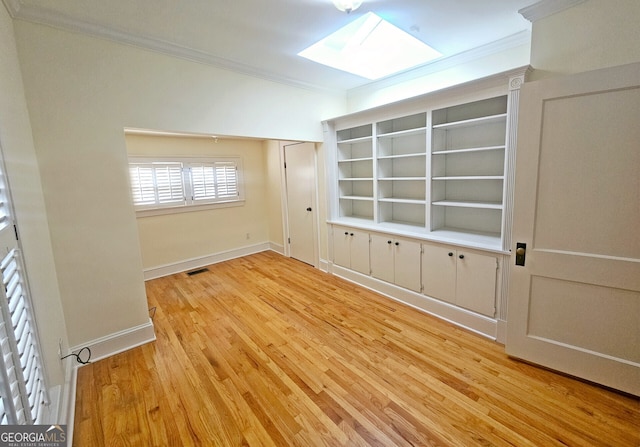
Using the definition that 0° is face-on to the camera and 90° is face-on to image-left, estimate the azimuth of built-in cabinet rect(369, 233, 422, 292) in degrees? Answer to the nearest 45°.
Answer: approximately 45°

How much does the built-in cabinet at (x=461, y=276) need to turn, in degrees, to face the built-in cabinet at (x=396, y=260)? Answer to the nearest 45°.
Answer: approximately 90° to its right

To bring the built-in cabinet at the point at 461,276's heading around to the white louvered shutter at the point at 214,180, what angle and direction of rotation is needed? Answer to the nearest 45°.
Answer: approximately 45° to its right

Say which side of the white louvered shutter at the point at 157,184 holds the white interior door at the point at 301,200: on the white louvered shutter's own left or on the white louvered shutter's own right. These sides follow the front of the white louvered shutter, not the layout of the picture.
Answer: on the white louvered shutter's own left

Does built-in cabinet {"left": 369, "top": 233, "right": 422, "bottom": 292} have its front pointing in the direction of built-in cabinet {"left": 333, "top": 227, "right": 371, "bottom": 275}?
no

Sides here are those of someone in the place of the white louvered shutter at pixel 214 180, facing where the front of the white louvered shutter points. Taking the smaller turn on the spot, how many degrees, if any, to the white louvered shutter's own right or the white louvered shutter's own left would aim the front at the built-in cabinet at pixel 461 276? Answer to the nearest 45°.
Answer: approximately 45° to the white louvered shutter's own left

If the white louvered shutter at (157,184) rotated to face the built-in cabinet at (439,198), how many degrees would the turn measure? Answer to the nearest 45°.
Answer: approximately 45° to its left

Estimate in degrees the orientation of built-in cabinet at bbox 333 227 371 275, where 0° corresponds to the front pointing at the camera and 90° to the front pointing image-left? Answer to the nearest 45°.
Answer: approximately 45°

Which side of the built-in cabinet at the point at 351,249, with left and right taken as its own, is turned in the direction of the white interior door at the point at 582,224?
left

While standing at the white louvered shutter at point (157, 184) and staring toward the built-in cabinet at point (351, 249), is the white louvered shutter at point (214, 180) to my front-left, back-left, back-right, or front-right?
front-left

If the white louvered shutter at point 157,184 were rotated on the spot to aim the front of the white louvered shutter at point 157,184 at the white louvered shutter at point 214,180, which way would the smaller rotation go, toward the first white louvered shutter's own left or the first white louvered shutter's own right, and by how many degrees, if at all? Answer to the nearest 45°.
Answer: approximately 90° to the first white louvered shutter's own left

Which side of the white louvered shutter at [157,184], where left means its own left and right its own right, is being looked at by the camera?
front

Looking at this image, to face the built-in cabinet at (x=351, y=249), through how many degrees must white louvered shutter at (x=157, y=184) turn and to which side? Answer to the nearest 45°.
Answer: approximately 45° to its left

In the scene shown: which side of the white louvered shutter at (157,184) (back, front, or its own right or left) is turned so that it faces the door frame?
left

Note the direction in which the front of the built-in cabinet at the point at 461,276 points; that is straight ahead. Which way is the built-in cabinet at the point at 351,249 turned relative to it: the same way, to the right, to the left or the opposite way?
the same way

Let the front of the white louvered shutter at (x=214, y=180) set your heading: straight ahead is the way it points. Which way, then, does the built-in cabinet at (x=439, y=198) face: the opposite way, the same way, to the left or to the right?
to the right

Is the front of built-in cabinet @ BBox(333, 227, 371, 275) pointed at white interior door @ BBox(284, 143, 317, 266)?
no

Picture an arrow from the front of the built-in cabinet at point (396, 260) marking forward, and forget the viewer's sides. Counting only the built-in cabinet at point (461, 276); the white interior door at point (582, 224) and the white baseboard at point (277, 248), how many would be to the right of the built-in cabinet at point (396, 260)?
1
